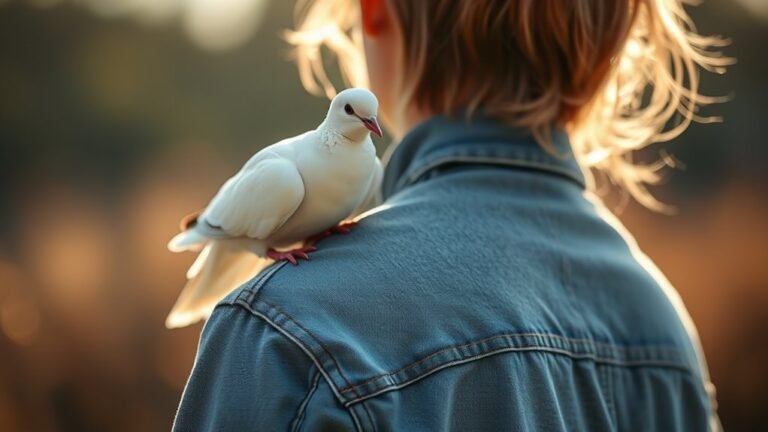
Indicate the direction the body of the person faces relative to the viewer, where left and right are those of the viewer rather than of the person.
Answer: facing away from the viewer and to the left of the viewer

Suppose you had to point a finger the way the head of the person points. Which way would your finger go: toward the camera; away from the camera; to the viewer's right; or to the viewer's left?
away from the camera

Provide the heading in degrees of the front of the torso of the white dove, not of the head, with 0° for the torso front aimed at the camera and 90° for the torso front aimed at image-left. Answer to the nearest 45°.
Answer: approximately 315°
